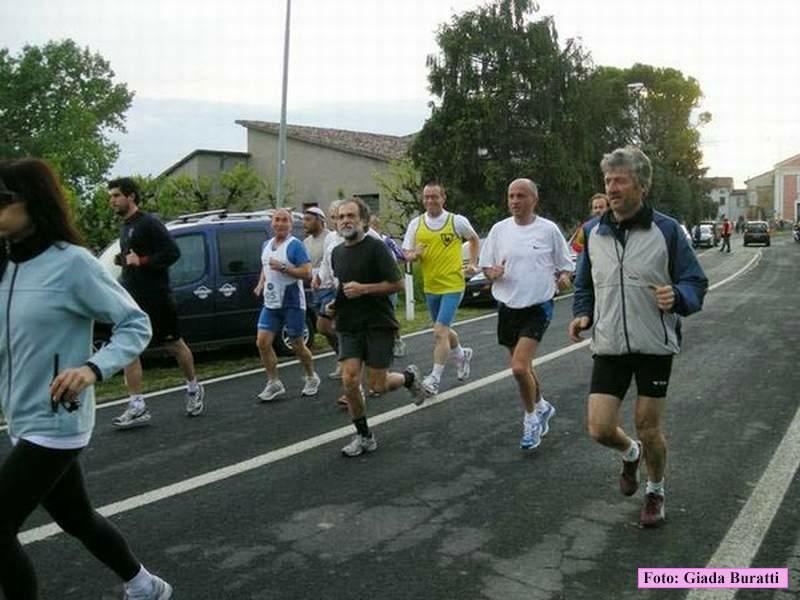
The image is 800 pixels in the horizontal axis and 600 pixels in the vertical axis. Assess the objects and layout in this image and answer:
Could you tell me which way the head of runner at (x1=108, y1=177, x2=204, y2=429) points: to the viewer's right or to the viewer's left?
to the viewer's left

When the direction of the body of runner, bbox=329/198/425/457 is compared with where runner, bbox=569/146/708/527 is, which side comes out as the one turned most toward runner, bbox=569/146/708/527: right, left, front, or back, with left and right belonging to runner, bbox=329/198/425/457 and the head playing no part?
left

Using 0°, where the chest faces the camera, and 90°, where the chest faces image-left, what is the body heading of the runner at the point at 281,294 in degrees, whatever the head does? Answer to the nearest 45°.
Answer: approximately 45°

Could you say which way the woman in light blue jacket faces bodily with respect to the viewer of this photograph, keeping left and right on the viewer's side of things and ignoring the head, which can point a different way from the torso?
facing the viewer and to the left of the viewer

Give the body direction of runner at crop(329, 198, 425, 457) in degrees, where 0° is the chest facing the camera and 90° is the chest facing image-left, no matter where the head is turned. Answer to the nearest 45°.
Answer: approximately 45°

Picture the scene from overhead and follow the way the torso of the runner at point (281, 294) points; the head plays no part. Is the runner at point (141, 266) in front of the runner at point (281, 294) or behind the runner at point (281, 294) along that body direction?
in front

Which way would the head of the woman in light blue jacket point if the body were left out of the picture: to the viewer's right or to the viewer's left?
to the viewer's left

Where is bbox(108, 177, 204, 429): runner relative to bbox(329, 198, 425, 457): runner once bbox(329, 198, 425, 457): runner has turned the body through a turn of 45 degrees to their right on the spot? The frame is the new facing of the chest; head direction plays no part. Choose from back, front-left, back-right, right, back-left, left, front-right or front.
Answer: front-right

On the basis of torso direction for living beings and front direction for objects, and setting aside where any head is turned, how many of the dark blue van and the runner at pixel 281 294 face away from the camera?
0

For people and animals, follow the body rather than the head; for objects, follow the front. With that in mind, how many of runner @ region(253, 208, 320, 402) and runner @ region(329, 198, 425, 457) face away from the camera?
0

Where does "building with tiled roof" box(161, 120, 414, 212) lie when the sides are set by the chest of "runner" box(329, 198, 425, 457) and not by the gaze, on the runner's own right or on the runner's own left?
on the runner's own right

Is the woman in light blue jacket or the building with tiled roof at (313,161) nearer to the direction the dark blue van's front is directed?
the woman in light blue jacket

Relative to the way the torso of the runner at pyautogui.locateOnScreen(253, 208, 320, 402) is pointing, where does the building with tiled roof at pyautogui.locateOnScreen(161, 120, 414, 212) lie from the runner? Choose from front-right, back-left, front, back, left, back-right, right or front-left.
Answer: back-right

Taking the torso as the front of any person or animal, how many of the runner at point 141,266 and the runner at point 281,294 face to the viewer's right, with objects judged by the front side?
0

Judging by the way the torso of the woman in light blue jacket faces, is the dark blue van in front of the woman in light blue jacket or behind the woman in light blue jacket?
behind
